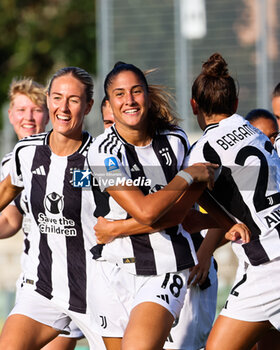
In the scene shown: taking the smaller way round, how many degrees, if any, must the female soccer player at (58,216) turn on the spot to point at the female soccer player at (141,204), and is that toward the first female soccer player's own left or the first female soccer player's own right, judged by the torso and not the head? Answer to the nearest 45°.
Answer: approximately 45° to the first female soccer player's own left

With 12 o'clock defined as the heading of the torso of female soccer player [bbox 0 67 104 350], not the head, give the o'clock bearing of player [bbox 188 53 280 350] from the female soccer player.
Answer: The player is roughly at 10 o'clock from the female soccer player.

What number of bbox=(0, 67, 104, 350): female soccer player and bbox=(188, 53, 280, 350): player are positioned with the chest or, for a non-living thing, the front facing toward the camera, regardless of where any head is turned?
1

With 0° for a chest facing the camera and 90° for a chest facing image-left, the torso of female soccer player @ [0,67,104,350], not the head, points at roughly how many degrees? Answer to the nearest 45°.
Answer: approximately 0°

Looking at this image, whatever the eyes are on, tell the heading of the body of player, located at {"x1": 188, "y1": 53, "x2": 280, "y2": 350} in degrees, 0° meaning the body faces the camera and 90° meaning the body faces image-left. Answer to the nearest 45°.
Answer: approximately 135°

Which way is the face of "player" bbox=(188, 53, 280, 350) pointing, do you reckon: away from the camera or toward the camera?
away from the camera
